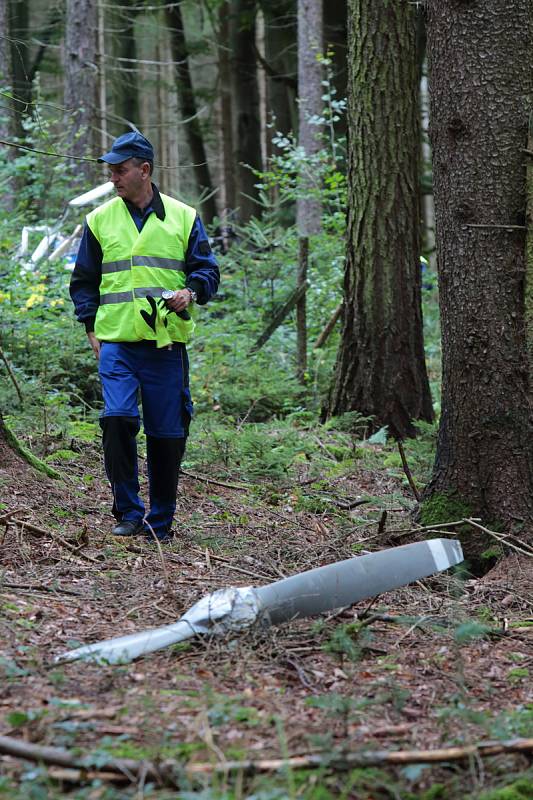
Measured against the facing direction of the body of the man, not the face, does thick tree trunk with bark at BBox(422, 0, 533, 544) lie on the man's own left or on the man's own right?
on the man's own left

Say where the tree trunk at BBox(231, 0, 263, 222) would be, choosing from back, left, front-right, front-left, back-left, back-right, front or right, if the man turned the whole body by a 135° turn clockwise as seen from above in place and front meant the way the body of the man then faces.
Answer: front-right

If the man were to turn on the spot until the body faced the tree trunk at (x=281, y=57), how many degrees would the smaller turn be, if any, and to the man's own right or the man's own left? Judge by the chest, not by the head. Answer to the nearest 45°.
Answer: approximately 180°

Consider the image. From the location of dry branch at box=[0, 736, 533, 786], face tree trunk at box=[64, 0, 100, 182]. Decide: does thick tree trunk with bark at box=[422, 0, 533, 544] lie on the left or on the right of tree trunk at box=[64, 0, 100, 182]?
right

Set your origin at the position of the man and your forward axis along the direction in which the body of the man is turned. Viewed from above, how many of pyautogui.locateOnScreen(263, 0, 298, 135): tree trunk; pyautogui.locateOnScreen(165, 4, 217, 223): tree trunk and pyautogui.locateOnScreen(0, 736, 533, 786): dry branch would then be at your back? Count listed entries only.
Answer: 2

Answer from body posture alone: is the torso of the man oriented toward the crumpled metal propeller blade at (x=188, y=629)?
yes

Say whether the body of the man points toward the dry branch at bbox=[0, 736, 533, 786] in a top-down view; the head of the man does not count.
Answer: yes

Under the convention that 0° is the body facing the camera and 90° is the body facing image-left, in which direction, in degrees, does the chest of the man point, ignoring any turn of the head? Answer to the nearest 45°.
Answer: approximately 0°

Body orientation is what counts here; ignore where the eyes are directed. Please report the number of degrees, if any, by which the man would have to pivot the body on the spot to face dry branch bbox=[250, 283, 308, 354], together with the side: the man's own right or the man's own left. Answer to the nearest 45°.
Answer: approximately 180°
